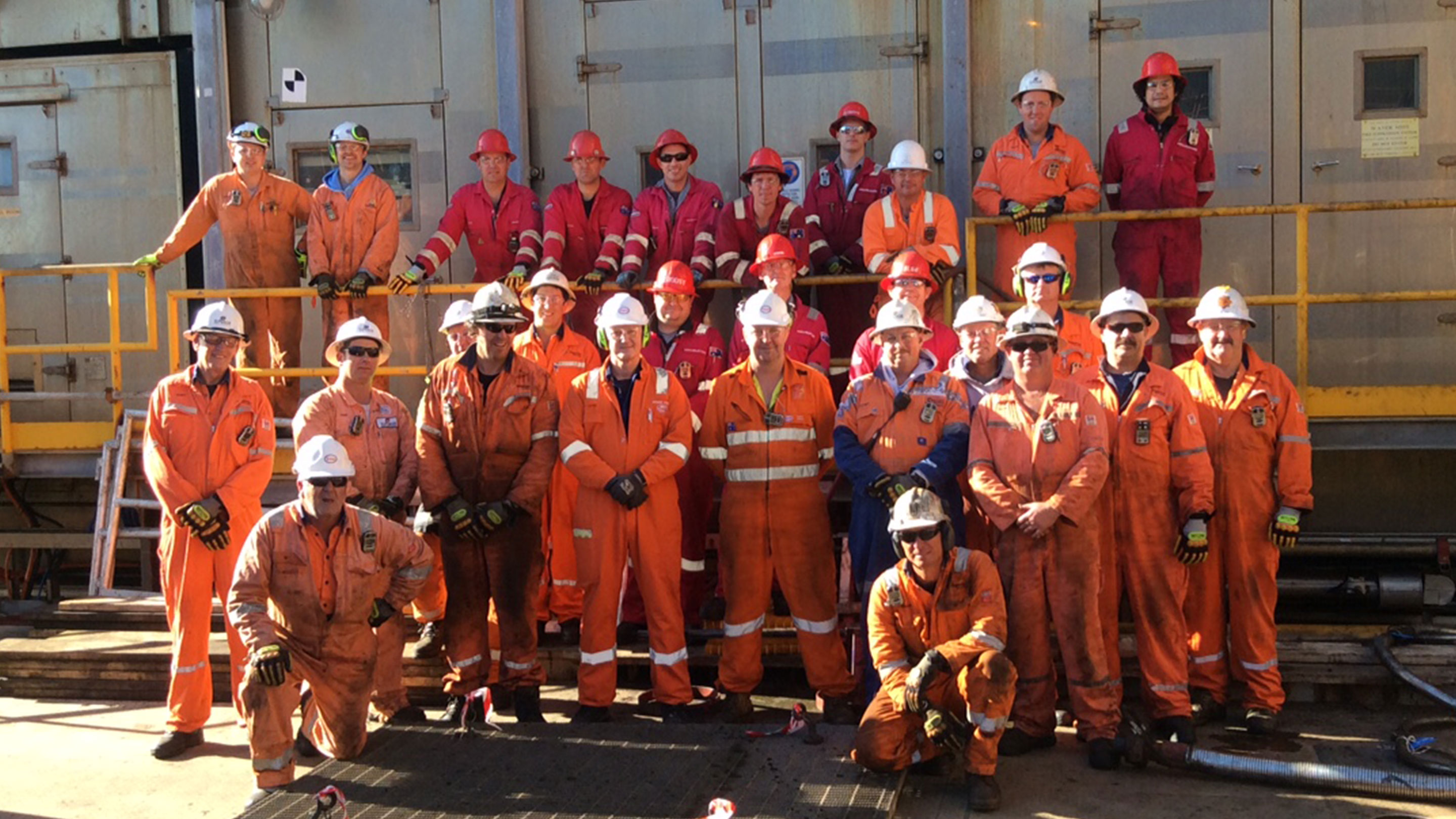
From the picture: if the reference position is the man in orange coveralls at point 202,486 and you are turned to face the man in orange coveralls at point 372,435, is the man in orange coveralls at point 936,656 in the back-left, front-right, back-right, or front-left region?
front-right

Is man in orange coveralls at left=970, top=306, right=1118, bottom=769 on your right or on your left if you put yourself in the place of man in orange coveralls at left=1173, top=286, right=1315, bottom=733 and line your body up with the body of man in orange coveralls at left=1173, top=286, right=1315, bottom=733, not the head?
on your right

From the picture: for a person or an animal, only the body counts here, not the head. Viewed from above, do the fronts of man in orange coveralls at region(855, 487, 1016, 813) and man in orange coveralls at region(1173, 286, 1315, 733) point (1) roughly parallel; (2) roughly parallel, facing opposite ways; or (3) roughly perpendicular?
roughly parallel

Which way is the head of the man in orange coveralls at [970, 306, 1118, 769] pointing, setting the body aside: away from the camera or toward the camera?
toward the camera

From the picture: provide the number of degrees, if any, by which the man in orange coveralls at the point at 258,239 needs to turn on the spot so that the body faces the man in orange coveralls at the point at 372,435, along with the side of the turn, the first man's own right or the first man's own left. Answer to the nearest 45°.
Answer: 0° — they already face them

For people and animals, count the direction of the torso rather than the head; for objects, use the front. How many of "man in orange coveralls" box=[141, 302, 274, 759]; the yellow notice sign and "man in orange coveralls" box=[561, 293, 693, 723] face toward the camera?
3

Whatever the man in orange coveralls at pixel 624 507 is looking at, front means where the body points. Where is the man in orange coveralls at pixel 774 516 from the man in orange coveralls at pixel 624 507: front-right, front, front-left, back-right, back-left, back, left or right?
left

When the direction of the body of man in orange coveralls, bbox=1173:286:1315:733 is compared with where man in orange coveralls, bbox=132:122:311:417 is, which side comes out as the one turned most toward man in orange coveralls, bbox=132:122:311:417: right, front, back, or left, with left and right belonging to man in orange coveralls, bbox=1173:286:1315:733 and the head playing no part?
right

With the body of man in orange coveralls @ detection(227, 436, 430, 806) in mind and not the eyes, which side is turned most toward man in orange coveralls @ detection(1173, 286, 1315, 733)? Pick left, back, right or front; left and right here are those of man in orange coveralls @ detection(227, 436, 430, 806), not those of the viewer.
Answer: left

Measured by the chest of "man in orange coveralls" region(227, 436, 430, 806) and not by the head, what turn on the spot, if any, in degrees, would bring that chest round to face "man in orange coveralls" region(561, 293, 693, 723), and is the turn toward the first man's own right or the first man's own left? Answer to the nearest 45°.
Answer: approximately 90° to the first man's own left

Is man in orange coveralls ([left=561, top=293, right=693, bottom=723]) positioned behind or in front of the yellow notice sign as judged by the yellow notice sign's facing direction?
in front

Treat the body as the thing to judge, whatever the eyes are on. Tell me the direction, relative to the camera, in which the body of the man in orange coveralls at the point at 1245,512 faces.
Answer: toward the camera

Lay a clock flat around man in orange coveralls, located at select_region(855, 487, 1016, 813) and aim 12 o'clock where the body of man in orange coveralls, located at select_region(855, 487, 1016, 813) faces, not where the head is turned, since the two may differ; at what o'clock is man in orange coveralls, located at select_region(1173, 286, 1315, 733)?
man in orange coveralls, located at select_region(1173, 286, 1315, 733) is roughly at 8 o'clock from man in orange coveralls, located at select_region(855, 487, 1016, 813).

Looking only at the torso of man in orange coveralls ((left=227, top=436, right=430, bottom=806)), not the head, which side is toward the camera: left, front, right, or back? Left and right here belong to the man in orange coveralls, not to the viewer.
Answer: front

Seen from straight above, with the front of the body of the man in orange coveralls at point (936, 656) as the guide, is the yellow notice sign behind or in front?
behind

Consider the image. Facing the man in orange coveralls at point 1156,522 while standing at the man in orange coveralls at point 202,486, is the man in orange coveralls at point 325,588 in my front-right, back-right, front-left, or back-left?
front-right
